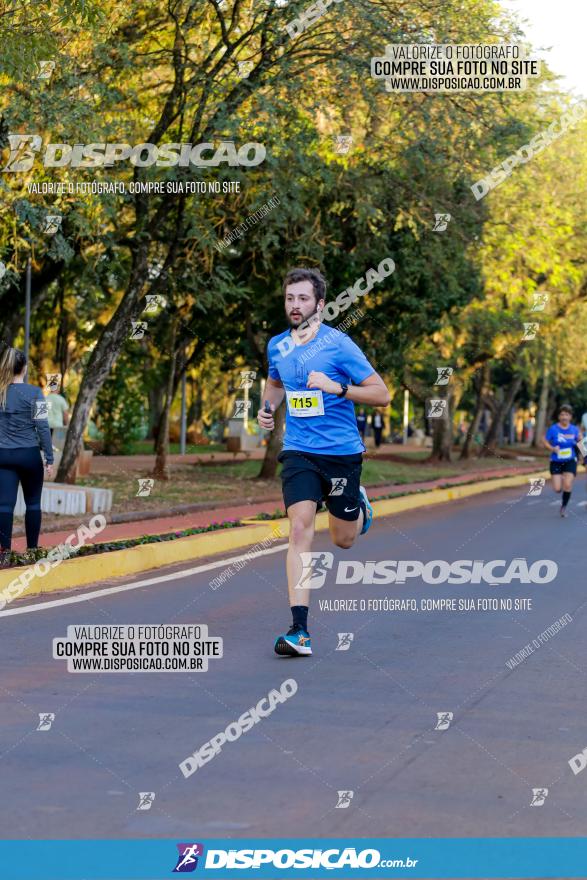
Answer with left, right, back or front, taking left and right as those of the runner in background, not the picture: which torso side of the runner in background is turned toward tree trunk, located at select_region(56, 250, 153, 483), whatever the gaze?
right

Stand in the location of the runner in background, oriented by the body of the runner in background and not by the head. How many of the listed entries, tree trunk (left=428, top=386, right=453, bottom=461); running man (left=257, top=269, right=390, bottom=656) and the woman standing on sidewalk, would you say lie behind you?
1

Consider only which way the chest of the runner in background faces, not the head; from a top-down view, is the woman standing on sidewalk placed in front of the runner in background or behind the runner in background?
in front

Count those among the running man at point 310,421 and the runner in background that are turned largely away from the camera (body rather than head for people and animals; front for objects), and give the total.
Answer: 0

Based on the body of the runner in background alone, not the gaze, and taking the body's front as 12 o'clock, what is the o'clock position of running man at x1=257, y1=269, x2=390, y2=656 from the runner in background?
The running man is roughly at 12 o'clock from the runner in background.

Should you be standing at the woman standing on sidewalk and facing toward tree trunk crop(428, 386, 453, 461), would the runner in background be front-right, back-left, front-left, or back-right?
front-right

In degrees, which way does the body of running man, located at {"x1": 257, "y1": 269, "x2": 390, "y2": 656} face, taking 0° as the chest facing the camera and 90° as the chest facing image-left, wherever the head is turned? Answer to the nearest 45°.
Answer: approximately 45°

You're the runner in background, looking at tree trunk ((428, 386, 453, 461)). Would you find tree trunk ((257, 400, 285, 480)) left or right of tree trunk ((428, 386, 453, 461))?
left

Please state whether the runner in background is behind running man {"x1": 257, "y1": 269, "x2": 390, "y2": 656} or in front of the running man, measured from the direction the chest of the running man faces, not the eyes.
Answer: behind

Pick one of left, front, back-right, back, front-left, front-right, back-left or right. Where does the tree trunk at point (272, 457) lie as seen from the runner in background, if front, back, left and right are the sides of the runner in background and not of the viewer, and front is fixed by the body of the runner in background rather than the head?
back-right

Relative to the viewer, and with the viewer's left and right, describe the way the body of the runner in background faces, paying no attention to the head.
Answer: facing the viewer

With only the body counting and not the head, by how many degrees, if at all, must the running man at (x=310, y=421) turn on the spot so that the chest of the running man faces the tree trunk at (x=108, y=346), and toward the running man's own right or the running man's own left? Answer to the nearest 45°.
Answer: approximately 135° to the running man's own right

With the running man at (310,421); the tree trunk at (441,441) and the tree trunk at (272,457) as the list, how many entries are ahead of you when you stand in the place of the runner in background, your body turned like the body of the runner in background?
1

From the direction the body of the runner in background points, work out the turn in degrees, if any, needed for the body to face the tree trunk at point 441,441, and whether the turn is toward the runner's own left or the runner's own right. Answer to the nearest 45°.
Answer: approximately 180°
